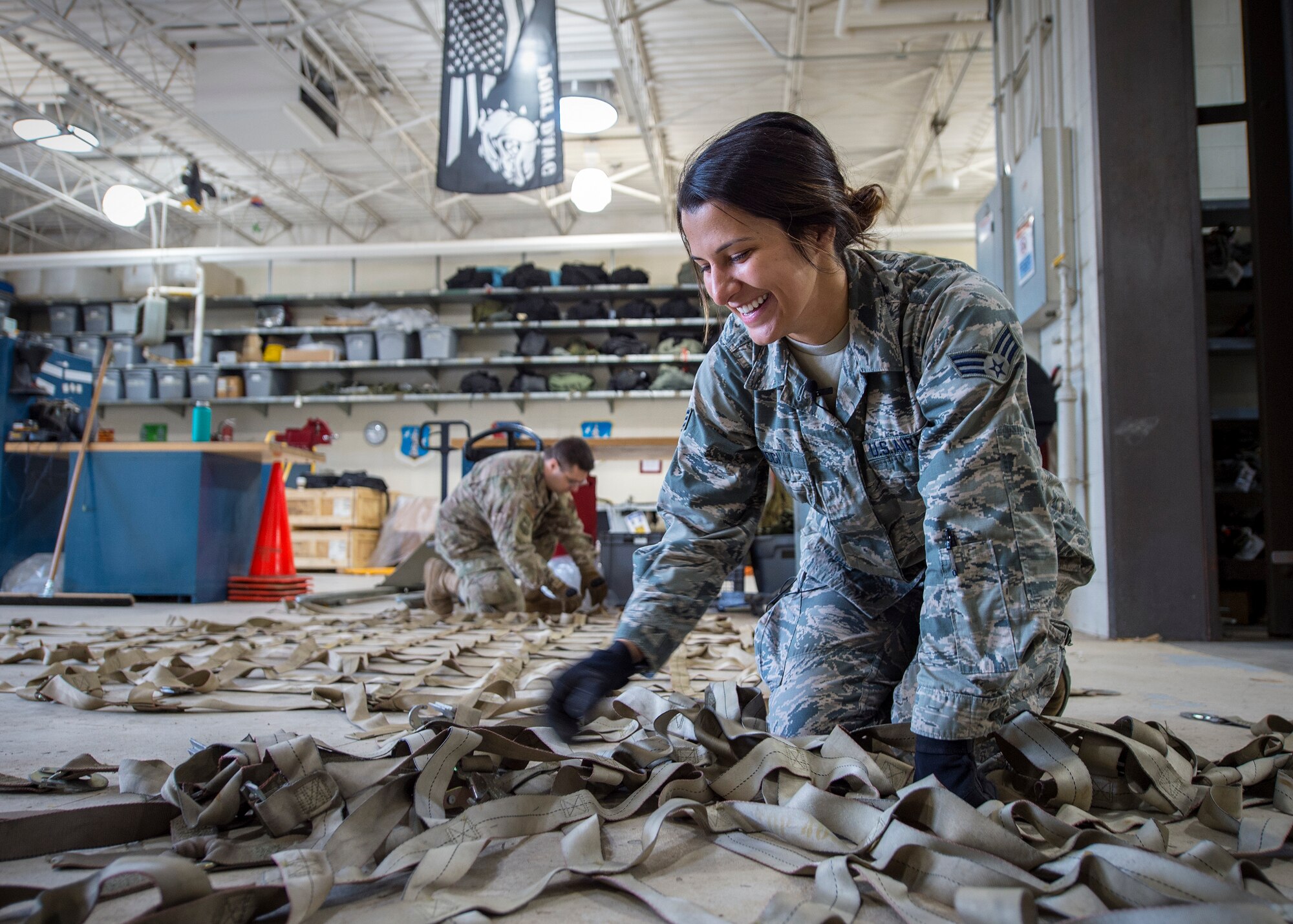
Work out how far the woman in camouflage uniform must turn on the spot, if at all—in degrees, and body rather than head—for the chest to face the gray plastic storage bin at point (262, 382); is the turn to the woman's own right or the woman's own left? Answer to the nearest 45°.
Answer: approximately 90° to the woman's own right

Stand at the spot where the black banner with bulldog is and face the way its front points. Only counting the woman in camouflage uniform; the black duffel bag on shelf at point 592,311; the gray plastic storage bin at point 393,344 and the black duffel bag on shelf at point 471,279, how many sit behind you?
3

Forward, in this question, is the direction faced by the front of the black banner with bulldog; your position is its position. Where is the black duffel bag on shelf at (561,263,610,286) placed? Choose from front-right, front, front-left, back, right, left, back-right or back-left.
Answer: back

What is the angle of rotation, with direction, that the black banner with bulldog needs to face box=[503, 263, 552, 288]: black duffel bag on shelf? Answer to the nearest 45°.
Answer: approximately 180°

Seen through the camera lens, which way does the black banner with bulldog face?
facing the viewer

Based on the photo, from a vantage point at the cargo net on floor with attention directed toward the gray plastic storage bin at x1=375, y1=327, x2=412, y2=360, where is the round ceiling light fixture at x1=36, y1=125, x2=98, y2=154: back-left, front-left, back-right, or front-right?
front-left

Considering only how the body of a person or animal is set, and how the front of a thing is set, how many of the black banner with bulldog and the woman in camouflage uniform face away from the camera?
0

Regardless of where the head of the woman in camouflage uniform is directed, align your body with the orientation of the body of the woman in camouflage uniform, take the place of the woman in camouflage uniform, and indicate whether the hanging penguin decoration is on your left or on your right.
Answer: on your right

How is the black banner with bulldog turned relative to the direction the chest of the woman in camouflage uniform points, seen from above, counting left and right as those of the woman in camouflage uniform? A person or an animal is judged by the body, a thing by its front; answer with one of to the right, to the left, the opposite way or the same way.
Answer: to the left

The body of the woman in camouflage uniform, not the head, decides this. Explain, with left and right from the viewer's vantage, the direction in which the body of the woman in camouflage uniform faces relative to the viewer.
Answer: facing the viewer and to the left of the viewer

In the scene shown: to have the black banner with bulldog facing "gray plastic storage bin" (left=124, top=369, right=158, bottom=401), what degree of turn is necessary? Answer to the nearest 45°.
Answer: approximately 135° to its right

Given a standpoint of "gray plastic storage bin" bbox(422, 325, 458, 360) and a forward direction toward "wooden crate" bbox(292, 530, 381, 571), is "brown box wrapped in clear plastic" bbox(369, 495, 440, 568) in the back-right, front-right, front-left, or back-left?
front-left

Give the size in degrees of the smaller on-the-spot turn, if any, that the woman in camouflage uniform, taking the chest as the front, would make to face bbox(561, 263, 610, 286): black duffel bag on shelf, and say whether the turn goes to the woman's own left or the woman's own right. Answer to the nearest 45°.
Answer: approximately 135° to the woman's own right
